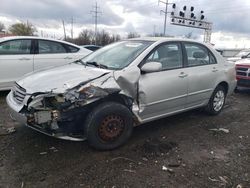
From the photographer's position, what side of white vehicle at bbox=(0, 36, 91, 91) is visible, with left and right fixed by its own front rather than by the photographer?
left

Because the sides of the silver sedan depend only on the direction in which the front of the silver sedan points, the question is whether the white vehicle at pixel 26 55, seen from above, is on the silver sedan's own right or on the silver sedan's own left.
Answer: on the silver sedan's own right

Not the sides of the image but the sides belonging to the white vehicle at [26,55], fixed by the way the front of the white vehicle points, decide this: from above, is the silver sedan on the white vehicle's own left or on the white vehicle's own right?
on the white vehicle's own left
